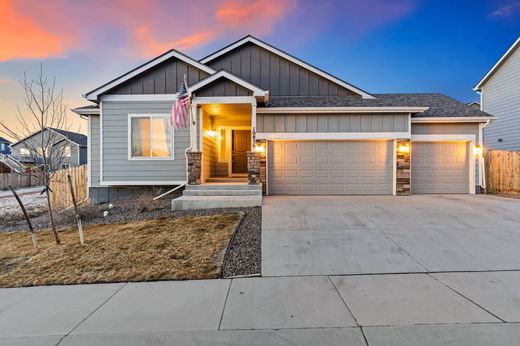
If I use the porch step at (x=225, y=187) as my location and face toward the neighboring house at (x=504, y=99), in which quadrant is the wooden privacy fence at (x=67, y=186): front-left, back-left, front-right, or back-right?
back-left

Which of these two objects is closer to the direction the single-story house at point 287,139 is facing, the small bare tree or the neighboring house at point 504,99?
the small bare tree

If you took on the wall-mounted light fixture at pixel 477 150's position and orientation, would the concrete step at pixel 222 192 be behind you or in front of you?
in front

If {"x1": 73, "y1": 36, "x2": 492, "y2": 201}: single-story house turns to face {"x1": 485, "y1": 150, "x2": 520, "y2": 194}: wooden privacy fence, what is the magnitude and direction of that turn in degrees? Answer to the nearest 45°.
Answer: approximately 90° to its left

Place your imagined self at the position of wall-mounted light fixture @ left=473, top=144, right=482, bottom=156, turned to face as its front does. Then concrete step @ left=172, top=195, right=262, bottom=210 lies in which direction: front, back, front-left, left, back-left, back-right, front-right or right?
front-right

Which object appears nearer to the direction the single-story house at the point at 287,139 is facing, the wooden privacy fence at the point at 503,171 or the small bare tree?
the small bare tree

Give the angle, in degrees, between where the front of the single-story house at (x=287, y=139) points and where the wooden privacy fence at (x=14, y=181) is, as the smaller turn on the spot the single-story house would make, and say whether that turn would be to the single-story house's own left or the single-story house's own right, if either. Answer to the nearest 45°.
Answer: approximately 135° to the single-story house's own right

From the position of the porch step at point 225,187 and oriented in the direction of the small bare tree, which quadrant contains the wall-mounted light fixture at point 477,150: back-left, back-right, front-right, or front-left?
back-left

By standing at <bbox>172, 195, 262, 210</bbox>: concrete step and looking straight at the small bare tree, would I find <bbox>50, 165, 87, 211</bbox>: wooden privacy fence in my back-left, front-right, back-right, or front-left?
front-right

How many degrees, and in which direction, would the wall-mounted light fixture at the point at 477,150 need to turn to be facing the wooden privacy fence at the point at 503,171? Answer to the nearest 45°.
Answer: approximately 135° to its left

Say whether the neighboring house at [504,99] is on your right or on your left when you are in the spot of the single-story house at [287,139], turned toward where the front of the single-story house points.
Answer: on your left

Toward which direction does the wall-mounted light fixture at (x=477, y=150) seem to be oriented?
toward the camera

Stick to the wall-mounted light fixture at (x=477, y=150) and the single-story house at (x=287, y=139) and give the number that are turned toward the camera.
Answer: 2

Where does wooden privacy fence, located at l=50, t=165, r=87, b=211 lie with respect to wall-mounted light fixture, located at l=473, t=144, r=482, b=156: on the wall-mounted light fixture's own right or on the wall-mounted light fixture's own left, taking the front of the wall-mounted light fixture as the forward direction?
on the wall-mounted light fixture's own right
